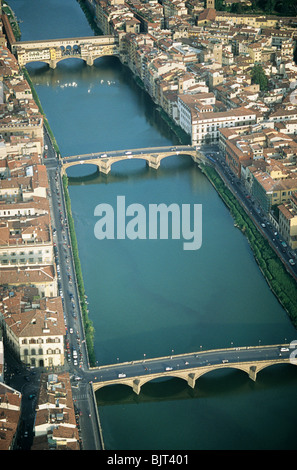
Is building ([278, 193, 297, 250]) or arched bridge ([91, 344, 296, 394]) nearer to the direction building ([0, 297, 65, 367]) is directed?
the arched bridge

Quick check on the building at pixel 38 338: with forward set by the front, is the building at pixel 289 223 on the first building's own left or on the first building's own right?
on the first building's own left

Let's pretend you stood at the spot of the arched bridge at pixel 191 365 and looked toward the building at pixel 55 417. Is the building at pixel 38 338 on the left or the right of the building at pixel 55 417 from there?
right

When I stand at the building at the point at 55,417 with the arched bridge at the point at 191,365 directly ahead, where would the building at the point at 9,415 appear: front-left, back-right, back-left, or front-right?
back-left

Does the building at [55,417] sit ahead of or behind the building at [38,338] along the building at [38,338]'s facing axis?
ahead
